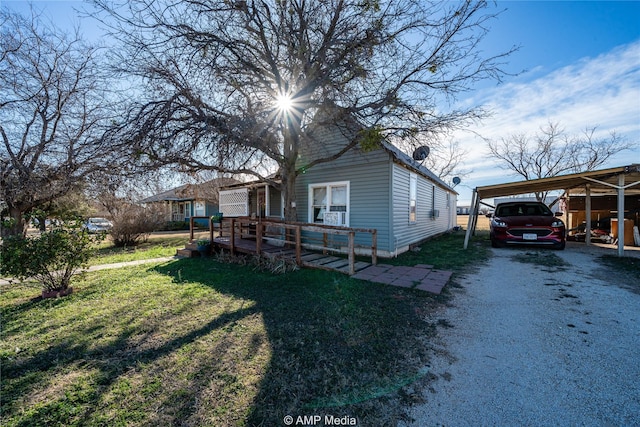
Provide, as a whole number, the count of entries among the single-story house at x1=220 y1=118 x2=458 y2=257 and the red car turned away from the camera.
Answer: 0

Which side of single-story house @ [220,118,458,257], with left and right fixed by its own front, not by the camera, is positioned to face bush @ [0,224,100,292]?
front

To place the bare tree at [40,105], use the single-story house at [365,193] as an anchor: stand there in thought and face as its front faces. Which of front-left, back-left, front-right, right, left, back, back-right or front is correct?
front-right

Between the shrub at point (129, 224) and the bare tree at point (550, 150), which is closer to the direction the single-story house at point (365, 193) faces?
the shrub

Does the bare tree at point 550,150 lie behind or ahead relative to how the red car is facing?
behind

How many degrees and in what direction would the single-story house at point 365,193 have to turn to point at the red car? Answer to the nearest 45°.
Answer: approximately 135° to its left

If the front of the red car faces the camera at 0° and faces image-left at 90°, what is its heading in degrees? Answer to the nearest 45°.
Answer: approximately 0°

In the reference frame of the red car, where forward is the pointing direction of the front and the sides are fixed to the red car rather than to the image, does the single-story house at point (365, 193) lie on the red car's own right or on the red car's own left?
on the red car's own right

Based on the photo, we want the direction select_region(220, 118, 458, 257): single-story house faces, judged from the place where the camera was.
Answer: facing the viewer and to the left of the viewer

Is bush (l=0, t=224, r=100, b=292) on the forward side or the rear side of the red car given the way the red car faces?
on the forward side

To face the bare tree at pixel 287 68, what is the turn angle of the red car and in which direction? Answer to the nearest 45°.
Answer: approximately 45° to its right

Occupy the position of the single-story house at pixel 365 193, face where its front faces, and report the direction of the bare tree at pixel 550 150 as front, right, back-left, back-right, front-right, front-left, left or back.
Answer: back
